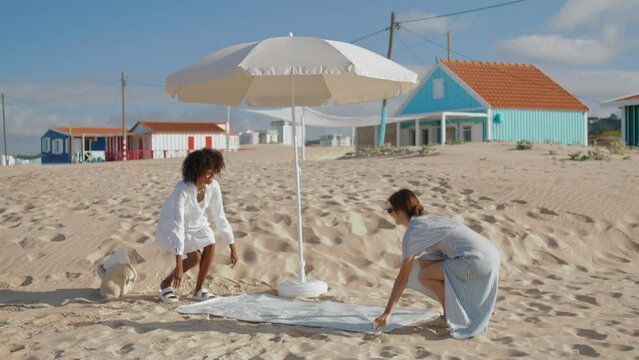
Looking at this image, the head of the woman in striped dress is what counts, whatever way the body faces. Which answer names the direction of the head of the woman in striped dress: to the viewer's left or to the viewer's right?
to the viewer's left

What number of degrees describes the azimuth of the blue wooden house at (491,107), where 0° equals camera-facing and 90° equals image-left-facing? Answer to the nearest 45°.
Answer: approximately 45°

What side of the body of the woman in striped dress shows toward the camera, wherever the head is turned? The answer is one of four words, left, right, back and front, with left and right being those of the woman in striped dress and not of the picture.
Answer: left

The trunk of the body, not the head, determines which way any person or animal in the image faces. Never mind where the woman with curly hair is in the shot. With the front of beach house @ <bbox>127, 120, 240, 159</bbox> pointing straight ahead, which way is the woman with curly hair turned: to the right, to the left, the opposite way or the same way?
to the left

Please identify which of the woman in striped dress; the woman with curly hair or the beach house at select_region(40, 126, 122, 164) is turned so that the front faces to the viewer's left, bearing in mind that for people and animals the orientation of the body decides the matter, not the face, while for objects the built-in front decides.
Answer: the woman in striped dress

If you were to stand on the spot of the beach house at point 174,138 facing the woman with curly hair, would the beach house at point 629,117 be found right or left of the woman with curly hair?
left

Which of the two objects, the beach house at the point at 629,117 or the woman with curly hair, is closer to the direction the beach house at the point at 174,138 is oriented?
the woman with curly hair

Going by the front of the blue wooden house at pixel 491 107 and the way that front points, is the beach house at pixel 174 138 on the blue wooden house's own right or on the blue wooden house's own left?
on the blue wooden house's own right

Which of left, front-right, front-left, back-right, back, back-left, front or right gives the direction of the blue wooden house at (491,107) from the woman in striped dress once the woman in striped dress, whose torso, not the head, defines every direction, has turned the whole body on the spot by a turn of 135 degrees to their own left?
back-left
